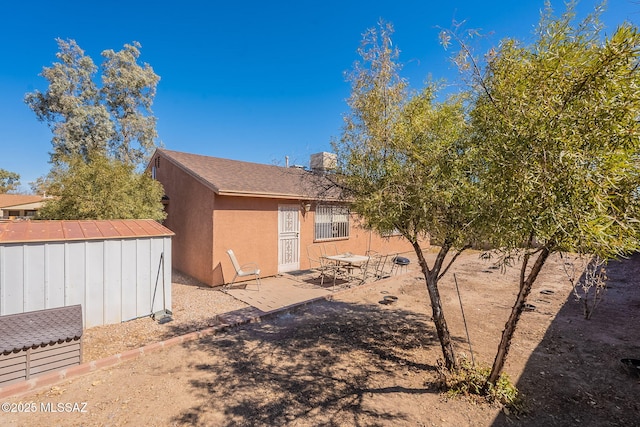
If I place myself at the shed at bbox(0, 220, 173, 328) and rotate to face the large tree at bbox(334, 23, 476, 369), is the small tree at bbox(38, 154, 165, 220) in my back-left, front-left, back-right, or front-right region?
back-left

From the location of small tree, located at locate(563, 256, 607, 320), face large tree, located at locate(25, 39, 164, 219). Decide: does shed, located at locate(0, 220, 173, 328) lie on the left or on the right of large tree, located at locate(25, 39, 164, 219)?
left

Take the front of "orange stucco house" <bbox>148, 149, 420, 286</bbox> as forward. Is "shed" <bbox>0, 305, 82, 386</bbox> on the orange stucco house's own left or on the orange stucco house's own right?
on the orange stucco house's own right

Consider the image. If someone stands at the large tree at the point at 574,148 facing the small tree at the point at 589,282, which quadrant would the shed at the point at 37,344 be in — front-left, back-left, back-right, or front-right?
back-left

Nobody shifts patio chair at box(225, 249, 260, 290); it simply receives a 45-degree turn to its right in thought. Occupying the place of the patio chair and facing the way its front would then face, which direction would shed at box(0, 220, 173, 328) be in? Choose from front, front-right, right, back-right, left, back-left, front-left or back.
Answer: right

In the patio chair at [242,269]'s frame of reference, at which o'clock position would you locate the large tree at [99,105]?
The large tree is roughly at 8 o'clock from the patio chair.

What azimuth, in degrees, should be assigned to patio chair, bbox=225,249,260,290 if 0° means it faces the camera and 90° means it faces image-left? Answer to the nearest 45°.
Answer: approximately 270°

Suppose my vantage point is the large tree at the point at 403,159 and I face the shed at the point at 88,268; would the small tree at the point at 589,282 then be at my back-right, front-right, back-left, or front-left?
back-right

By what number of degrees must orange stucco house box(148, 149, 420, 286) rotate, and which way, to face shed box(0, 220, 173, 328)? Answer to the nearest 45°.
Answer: approximately 90° to its right

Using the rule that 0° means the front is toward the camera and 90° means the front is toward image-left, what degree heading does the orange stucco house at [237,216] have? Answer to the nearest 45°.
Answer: approximately 315°
